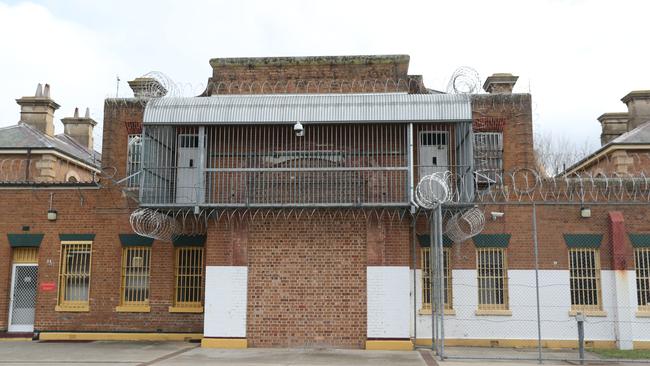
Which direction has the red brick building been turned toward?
toward the camera

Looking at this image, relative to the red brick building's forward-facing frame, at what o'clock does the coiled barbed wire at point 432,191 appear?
The coiled barbed wire is roughly at 10 o'clock from the red brick building.
